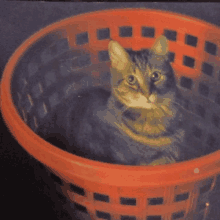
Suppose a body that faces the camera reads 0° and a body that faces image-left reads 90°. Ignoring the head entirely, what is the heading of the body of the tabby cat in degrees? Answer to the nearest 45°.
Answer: approximately 315°
